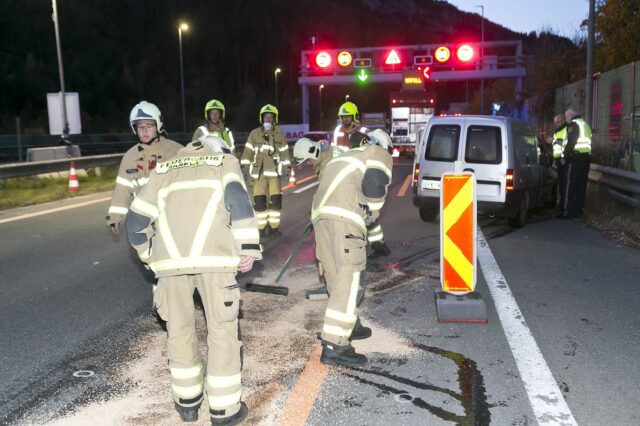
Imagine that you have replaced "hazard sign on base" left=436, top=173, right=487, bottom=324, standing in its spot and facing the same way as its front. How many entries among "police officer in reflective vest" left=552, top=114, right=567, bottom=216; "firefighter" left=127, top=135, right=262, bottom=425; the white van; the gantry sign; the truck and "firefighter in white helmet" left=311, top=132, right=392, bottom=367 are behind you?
4

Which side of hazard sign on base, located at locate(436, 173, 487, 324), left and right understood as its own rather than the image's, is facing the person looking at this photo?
front

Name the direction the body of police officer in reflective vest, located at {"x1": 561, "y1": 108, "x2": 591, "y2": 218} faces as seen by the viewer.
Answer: to the viewer's left

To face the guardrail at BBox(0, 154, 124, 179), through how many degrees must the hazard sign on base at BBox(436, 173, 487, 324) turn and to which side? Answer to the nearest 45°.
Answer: approximately 135° to its right

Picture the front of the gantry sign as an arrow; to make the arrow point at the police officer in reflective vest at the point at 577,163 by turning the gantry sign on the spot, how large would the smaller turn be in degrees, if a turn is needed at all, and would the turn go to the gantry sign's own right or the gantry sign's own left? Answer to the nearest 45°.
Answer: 0° — it already faces them

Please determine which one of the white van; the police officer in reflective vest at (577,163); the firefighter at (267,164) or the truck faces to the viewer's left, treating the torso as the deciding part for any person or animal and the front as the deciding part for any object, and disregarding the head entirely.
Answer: the police officer in reflective vest

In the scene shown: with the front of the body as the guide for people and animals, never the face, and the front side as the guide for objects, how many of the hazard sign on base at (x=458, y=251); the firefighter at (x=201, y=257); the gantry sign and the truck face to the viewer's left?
0

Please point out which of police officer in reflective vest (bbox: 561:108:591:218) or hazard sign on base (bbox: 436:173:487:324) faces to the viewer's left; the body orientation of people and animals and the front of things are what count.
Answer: the police officer in reflective vest

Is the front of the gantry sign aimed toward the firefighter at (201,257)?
yes

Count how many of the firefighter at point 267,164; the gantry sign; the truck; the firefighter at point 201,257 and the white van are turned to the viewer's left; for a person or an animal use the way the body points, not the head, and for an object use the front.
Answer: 0

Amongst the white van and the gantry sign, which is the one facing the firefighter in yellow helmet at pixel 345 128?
the gantry sign

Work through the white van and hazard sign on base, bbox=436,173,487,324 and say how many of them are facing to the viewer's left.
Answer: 0

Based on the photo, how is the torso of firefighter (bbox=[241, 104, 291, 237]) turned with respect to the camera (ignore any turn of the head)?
toward the camera

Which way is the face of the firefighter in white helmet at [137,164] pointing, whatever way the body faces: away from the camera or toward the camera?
toward the camera

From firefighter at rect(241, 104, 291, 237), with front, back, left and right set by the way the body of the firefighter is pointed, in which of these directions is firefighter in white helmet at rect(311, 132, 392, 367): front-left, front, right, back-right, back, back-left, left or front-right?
front
